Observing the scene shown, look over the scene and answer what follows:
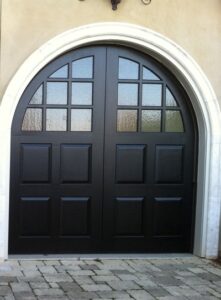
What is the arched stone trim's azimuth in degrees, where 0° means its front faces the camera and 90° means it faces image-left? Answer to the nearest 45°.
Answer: approximately 0°
